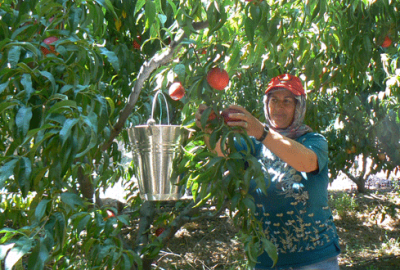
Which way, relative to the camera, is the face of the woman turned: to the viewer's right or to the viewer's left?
to the viewer's left

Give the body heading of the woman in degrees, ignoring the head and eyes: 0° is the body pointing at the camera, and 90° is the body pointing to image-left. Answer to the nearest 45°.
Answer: approximately 45°
